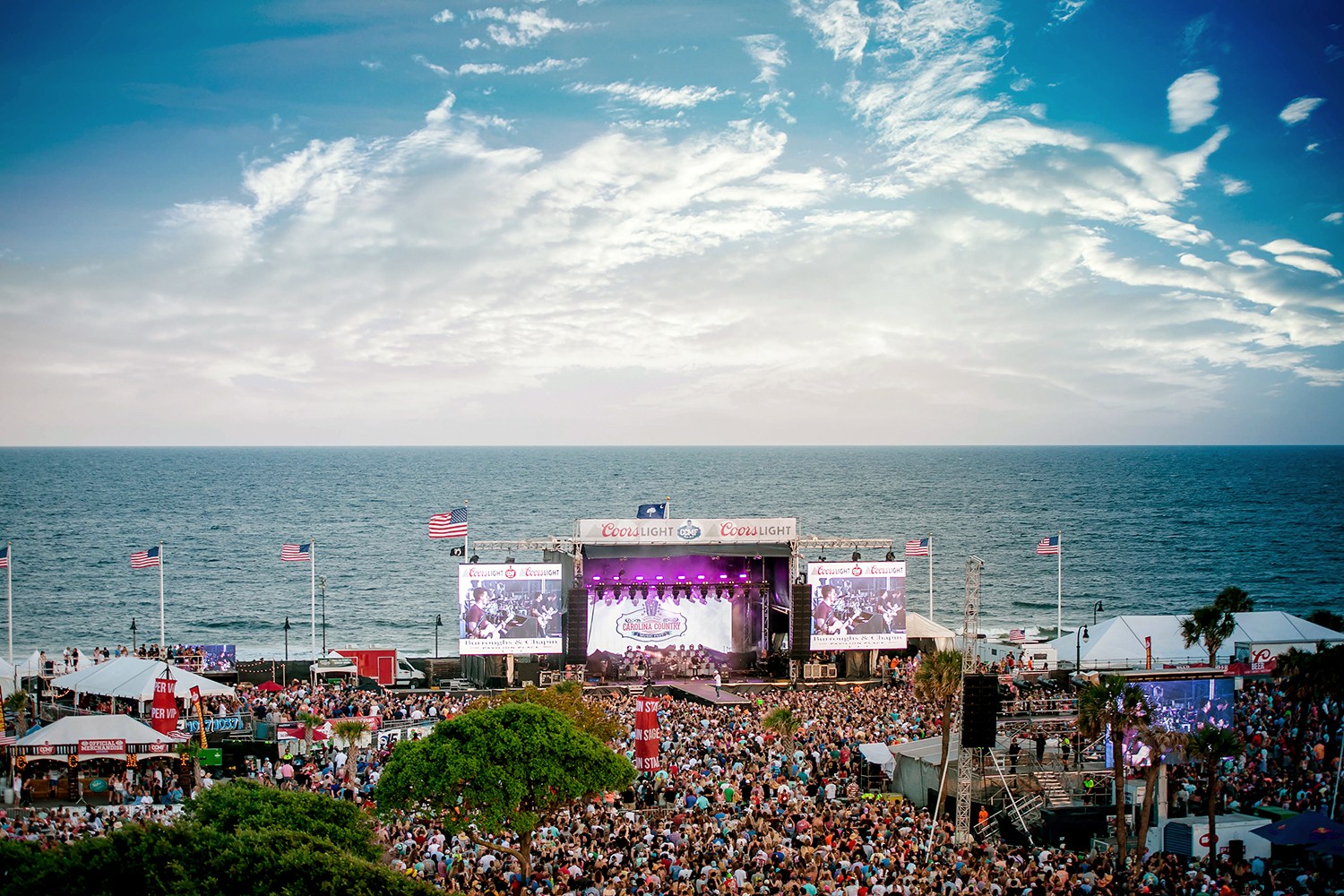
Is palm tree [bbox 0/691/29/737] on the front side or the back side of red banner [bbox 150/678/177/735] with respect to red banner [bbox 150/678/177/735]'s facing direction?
on the back side

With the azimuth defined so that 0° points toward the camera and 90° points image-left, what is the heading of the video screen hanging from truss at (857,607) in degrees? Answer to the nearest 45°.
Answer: approximately 0°

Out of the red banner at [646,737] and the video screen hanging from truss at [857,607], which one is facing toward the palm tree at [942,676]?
the video screen hanging from truss

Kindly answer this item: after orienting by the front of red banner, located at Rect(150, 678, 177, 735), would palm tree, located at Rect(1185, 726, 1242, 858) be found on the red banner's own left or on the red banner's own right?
on the red banner's own left

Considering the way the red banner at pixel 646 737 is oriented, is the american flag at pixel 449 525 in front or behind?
behind

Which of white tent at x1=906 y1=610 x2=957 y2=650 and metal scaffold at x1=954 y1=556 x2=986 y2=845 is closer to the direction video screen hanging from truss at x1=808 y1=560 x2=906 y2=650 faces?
the metal scaffold

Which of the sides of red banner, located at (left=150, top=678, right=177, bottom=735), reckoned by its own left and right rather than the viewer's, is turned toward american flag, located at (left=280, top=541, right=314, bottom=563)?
back

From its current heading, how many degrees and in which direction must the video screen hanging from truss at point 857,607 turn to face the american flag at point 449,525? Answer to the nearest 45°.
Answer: approximately 90° to its right

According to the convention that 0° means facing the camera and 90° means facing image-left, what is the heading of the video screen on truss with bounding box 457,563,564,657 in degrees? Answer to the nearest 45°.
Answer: approximately 0°

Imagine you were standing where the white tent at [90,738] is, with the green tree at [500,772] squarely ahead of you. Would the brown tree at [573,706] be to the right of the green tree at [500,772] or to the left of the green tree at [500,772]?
left
